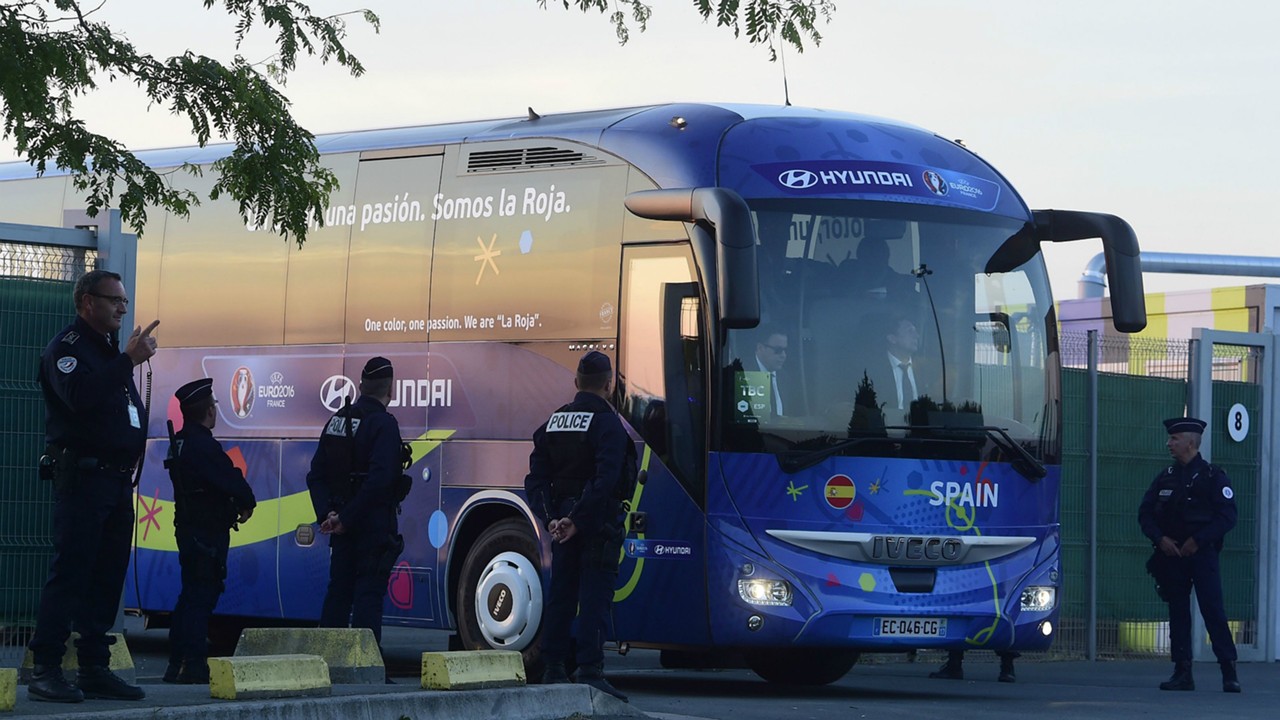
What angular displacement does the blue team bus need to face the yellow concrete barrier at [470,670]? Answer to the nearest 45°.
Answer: approximately 90° to its right

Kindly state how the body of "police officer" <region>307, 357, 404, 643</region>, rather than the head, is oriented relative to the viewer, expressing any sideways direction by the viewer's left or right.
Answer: facing away from the viewer and to the right of the viewer

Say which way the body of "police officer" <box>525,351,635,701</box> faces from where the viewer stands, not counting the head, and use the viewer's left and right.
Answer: facing away from the viewer and to the right of the viewer

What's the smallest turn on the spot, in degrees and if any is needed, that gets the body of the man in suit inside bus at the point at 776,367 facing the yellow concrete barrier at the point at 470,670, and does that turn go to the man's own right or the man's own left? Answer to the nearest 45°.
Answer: approximately 90° to the man's own right

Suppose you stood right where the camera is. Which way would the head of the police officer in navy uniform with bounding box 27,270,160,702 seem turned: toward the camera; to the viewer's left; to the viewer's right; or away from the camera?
to the viewer's right

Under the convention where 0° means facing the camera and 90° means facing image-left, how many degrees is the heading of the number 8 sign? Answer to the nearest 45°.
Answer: approximately 0°

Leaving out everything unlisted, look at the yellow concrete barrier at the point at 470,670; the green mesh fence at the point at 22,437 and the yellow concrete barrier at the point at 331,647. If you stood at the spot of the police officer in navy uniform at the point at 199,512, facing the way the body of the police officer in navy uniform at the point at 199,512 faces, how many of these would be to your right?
2

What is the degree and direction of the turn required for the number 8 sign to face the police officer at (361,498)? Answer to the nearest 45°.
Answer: approximately 45° to its right

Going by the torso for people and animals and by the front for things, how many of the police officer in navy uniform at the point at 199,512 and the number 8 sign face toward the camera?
1
